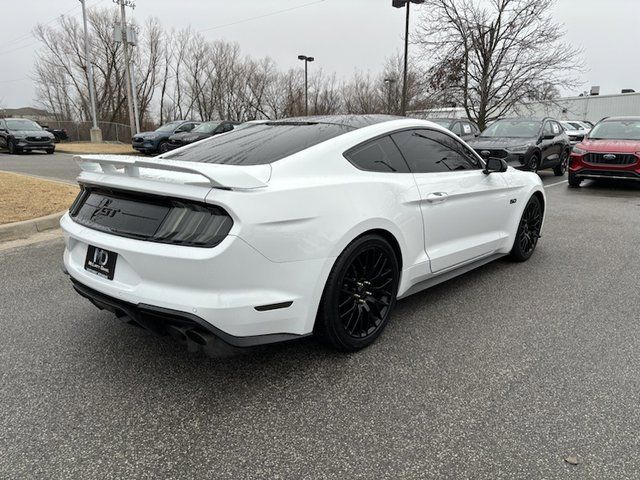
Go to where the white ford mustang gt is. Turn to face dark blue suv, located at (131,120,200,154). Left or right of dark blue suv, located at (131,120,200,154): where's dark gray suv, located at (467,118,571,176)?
right

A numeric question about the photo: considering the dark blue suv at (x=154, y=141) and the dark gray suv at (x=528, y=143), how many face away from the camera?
0

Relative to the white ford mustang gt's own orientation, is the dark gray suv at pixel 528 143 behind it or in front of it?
in front

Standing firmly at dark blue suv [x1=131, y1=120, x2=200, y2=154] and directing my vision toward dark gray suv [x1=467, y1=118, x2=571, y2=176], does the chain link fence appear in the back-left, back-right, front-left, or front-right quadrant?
back-left

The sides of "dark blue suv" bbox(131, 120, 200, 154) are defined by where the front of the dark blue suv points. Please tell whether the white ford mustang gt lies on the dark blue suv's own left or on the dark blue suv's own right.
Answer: on the dark blue suv's own left

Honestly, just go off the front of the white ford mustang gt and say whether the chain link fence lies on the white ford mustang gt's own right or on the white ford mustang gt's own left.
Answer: on the white ford mustang gt's own left

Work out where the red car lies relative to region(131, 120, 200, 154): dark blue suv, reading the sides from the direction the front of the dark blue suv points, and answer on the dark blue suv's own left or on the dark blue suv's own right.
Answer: on the dark blue suv's own left

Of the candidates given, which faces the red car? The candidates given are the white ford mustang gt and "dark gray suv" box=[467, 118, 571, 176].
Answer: the white ford mustang gt

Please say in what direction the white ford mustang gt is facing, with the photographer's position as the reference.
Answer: facing away from the viewer and to the right of the viewer

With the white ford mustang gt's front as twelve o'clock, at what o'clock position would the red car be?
The red car is roughly at 12 o'clock from the white ford mustang gt.

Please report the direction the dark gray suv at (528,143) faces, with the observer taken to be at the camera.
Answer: facing the viewer and to the left of the viewer

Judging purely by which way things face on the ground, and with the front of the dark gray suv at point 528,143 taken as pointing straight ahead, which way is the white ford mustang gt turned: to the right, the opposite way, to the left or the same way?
the opposite way
